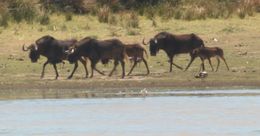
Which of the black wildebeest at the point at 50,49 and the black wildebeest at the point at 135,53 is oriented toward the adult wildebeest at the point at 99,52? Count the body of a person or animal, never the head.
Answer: the black wildebeest at the point at 135,53

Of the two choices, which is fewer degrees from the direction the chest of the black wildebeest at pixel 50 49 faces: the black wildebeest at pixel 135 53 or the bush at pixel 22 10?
the bush

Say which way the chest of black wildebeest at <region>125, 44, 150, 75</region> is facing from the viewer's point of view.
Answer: to the viewer's left

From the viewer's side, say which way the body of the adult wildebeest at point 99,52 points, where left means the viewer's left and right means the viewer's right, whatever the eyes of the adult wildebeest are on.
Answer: facing to the left of the viewer

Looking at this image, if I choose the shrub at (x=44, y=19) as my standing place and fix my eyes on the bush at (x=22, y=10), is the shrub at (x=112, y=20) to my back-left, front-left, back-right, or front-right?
back-right

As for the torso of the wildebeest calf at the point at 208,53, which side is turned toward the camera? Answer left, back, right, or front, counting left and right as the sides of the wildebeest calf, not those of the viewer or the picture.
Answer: left

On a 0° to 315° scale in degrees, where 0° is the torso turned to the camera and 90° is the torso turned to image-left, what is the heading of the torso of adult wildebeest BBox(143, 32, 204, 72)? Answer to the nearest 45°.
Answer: approximately 90°

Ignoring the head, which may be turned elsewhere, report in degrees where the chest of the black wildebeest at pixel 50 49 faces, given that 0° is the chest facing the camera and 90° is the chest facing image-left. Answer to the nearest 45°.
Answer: approximately 90°

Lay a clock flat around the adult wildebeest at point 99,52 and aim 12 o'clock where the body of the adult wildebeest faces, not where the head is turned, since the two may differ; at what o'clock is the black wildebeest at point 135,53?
The black wildebeest is roughly at 6 o'clock from the adult wildebeest.
